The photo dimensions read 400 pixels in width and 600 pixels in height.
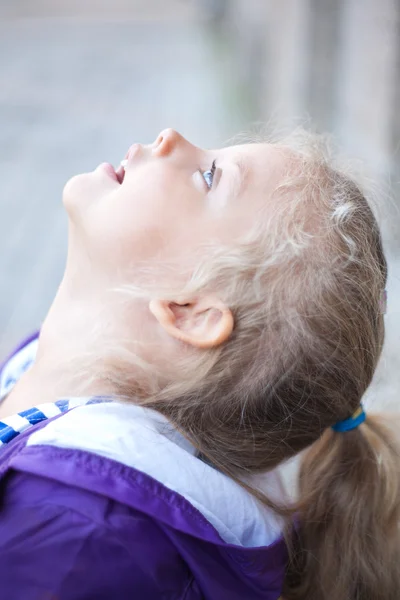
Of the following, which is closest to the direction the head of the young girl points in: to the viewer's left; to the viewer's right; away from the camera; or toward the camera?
to the viewer's left

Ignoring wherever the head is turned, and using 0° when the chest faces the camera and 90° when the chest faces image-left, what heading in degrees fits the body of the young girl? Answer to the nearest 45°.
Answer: approximately 90°
